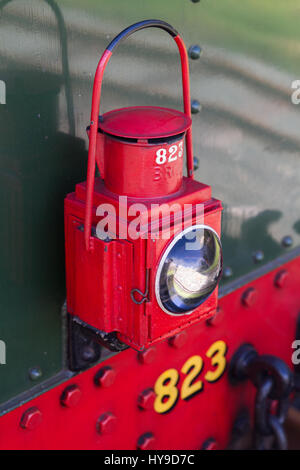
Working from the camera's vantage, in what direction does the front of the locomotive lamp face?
facing the viewer and to the right of the viewer
